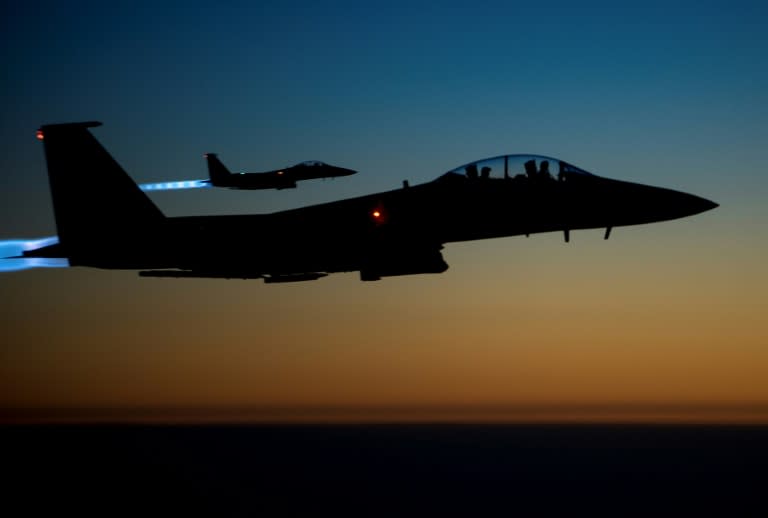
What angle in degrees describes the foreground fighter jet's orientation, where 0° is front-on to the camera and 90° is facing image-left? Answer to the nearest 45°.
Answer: approximately 270°
